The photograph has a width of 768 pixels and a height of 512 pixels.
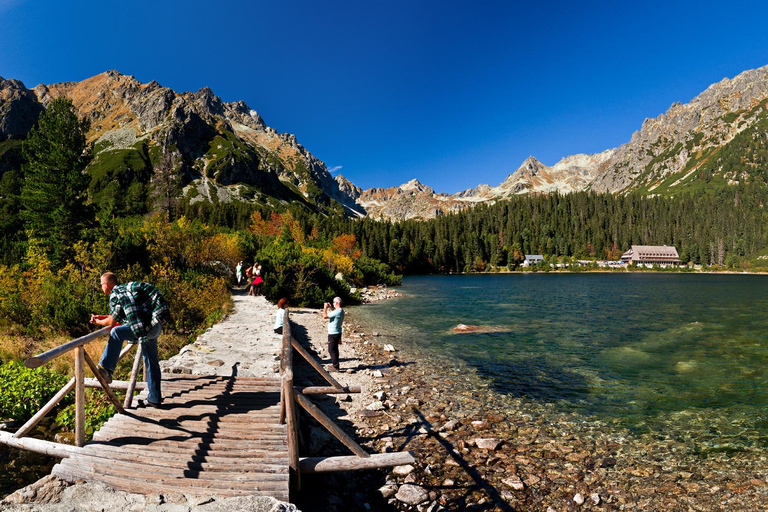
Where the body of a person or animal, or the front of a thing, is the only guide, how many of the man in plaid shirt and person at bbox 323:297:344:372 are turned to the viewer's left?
2

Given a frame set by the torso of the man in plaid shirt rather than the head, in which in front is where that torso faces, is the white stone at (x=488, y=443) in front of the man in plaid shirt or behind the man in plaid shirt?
behind

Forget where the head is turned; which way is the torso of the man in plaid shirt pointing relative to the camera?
to the viewer's left

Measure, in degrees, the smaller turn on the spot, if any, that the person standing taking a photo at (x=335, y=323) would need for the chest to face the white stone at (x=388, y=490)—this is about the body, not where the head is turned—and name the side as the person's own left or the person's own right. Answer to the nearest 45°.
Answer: approximately 90° to the person's own left

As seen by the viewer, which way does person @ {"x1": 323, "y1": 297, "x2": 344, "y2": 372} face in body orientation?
to the viewer's left

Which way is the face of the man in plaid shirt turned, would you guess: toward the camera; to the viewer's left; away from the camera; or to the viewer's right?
to the viewer's left

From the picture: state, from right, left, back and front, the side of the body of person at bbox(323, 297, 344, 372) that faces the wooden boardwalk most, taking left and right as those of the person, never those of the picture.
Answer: left
